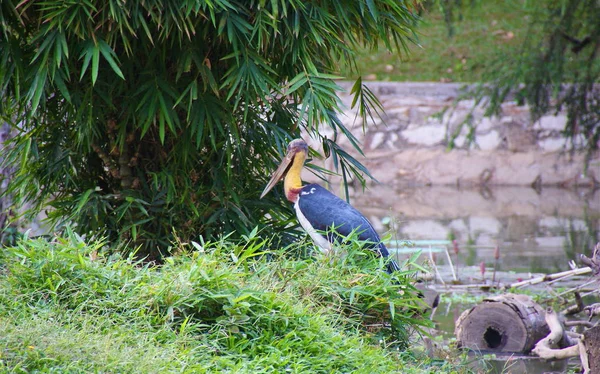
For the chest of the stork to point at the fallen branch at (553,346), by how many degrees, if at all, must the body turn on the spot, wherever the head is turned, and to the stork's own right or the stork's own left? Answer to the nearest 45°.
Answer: approximately 180°

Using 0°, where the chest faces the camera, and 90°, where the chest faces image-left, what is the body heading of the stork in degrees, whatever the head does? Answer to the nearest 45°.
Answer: approximately 90°

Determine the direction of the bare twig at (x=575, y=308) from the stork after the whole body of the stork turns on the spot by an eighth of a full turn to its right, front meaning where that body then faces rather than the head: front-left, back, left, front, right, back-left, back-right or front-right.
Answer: right

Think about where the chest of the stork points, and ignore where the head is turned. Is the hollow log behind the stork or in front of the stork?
behind
